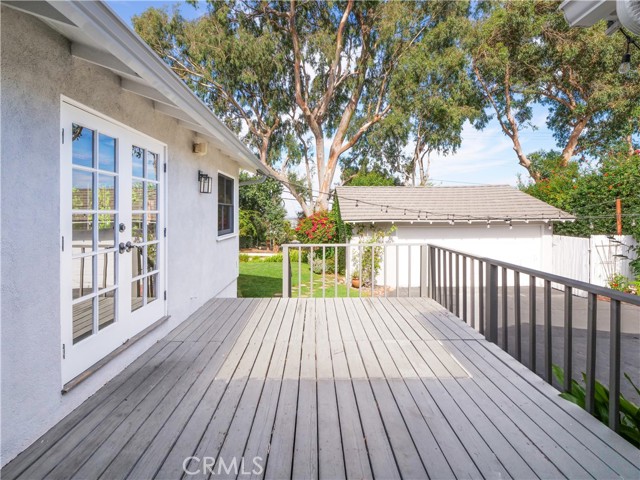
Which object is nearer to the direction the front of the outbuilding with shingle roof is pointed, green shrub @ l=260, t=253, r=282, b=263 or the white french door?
the white french door

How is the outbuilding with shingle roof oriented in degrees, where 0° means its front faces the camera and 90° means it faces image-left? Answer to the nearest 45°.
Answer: approximately 0°

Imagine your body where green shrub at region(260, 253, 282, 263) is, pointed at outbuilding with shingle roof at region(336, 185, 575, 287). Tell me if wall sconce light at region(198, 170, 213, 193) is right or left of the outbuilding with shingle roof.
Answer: right

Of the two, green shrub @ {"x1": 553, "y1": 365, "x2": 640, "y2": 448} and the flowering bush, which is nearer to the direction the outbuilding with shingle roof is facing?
the green shrub

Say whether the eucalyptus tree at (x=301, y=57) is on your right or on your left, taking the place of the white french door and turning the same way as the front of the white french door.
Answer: on your left

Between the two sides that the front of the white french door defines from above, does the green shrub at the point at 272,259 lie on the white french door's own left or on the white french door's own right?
on the white french door's own left

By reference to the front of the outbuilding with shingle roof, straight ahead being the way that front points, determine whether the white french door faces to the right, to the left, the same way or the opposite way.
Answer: to the left

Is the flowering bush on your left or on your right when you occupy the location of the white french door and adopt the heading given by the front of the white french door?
on your left

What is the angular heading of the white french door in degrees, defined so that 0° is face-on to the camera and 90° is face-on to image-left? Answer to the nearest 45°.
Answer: approximately 315°
